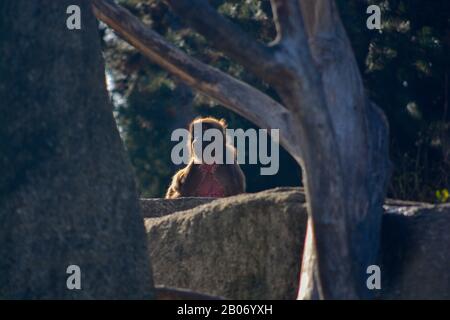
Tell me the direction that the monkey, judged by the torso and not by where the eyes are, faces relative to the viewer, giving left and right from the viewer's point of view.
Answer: facing the viewer

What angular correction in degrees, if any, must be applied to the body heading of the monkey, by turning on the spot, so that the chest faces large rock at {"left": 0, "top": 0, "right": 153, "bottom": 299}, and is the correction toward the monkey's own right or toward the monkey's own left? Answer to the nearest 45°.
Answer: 0° — it already faces it

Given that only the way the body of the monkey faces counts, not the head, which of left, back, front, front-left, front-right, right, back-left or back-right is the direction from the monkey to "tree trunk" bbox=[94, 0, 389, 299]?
front

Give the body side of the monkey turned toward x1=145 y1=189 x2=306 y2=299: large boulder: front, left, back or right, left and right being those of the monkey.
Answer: front
